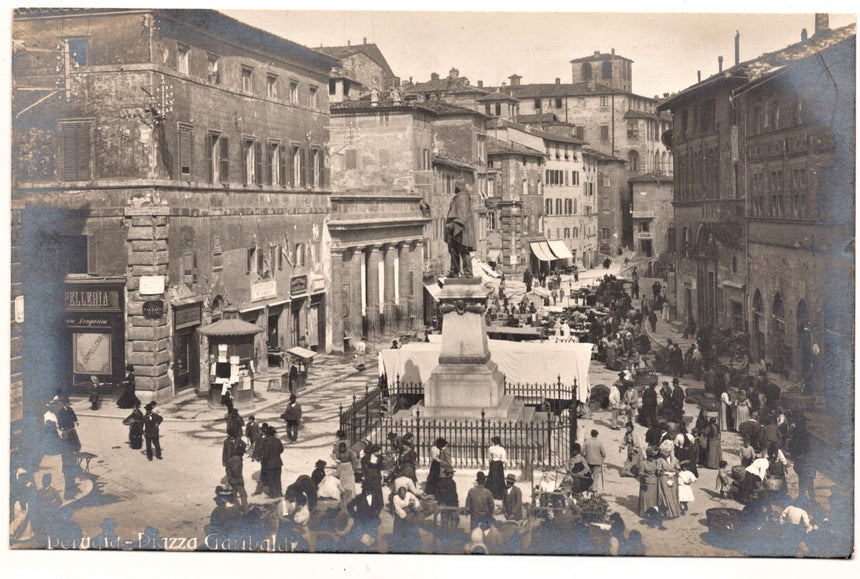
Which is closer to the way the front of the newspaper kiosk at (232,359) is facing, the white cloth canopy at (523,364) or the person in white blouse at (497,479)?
the person in white blouse

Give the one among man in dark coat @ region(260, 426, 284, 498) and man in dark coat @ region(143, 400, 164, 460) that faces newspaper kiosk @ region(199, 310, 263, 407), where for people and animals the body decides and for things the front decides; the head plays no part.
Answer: man in dark coat @ region(260, 426, 284, 498)

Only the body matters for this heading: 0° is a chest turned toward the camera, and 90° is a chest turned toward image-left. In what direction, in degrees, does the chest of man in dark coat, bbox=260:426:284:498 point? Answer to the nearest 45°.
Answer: approximately 180°

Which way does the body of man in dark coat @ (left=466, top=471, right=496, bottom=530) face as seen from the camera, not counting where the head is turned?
away from the camera

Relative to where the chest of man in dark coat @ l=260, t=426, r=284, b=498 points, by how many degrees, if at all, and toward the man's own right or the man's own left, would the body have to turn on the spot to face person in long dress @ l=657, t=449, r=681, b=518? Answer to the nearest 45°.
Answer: approximately 90° to the man's own right

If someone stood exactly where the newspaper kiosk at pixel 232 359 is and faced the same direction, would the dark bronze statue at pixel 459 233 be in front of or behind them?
in front

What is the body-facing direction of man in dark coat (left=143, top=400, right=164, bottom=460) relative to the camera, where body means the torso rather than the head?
toward the camera

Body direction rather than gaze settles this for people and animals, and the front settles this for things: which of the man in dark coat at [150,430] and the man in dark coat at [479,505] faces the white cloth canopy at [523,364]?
the man in dark coat at [479,505]

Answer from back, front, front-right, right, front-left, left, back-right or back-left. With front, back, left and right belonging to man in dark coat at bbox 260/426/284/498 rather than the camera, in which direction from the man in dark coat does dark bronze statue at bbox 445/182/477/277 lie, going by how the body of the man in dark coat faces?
front-right
